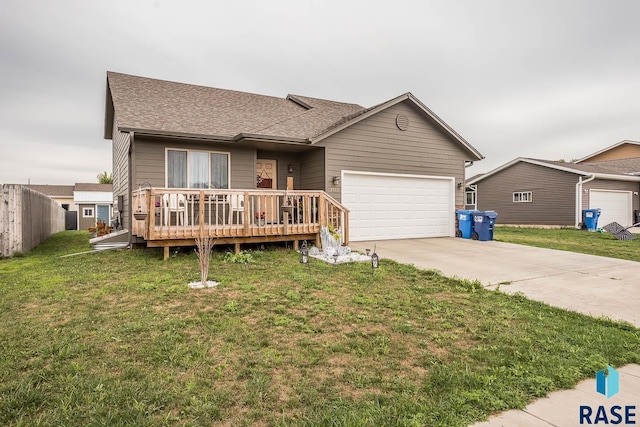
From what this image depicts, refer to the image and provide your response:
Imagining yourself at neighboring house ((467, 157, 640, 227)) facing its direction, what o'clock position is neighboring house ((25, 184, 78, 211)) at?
neighboring house ((25, 184, 78, 211)) is roughly at 4 o'clock from neighboring house ((467, 157, 640, 227)).

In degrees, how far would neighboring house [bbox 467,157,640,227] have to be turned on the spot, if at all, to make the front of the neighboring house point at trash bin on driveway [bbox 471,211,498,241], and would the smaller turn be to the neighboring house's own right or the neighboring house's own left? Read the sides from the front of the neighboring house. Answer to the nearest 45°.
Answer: approximately 45° to the neighboring house's own right

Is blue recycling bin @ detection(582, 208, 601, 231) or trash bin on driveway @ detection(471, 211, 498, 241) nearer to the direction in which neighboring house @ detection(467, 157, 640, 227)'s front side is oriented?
the blue recycling bin

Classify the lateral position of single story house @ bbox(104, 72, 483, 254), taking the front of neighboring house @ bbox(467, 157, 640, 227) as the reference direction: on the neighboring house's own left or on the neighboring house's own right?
on the neighboring house's own right

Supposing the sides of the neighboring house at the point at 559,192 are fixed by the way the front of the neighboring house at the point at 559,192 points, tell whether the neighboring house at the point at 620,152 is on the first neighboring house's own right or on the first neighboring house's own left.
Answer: on the first neighboring house's own left

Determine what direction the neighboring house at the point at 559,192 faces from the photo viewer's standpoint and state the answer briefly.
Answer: facing the viewer and to the right of the viewer

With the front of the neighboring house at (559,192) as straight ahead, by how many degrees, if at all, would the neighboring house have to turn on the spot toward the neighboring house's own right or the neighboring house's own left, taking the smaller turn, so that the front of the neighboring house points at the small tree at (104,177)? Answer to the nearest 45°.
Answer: approximately 135° to the neighboring house's own right

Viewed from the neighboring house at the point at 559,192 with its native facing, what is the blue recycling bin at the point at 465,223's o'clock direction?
The blue recycling bin is roughly at 2 o'clock from the neighboring house.

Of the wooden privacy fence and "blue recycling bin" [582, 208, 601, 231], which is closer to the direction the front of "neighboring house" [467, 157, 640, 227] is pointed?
the blue recycling bin

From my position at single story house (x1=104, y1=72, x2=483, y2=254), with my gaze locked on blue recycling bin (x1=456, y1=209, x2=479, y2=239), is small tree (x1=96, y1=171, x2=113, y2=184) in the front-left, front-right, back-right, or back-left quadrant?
back-left

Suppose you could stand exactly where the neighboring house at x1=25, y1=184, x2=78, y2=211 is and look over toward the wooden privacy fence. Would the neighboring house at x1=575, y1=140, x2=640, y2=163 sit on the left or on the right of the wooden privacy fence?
left

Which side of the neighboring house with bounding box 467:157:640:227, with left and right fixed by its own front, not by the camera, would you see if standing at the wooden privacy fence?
right

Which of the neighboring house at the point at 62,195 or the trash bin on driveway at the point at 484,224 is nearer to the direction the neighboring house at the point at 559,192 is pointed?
the trash bin on driveway

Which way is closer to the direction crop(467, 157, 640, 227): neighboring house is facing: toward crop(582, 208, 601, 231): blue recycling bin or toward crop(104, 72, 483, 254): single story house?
the blue recycling bin
